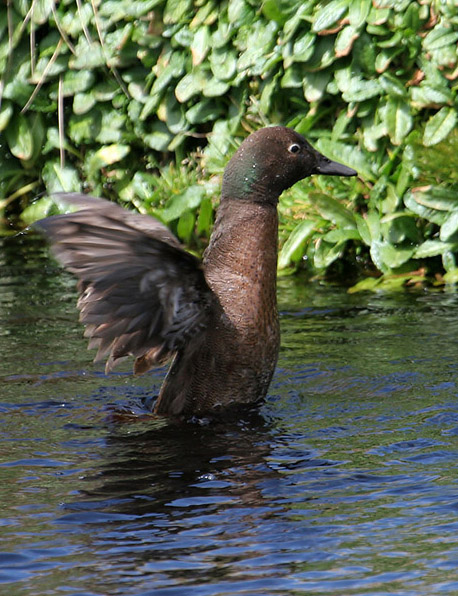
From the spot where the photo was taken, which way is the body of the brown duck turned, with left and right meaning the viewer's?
facing to the right of the viewer
